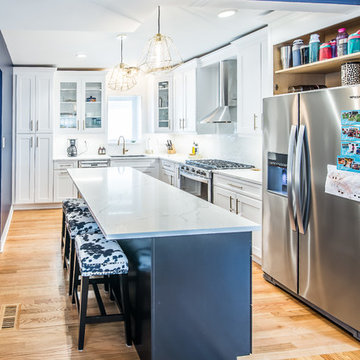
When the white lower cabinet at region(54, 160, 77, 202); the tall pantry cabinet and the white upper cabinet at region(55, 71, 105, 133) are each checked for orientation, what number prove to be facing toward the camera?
3

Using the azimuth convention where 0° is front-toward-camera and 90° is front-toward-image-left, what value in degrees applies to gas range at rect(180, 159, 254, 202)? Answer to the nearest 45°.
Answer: approximately 45°

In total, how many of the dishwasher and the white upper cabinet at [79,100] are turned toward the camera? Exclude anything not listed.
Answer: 2

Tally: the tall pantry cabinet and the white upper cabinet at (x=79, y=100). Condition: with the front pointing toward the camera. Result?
2

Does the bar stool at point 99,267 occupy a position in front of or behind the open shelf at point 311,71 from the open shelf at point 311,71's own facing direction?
in front
